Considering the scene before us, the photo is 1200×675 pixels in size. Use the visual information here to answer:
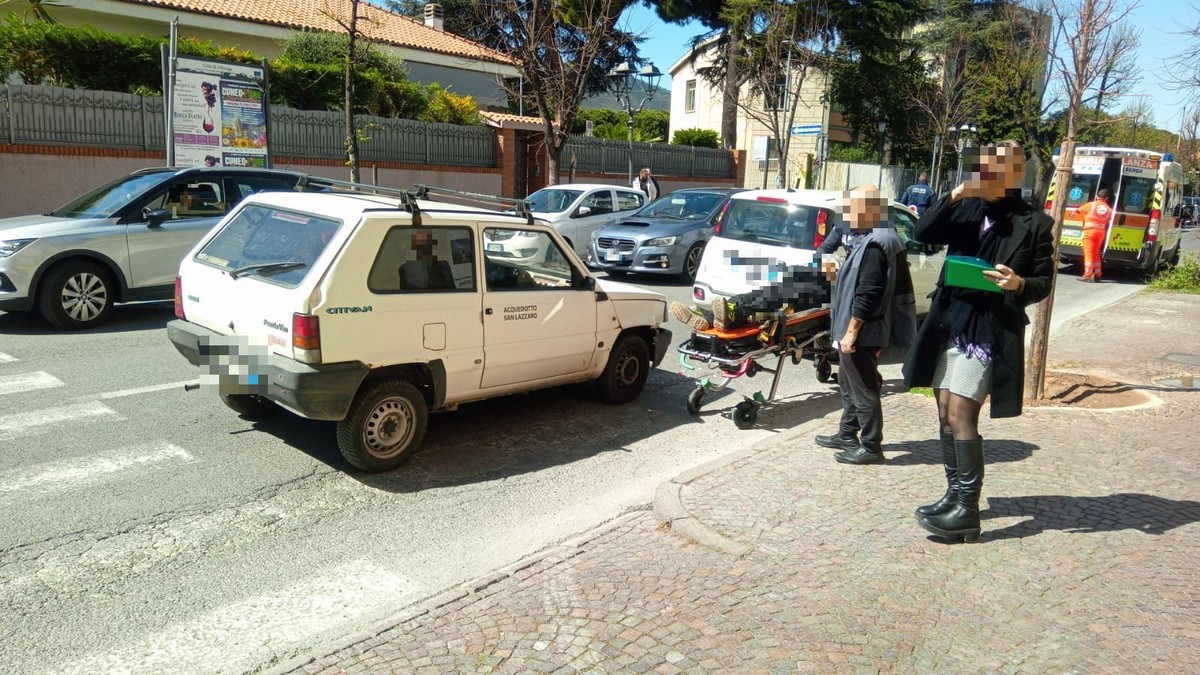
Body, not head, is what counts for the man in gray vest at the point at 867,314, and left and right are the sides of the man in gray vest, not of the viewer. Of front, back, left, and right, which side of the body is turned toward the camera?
left

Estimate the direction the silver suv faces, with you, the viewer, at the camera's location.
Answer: facing the viewer and to the left of the viewer

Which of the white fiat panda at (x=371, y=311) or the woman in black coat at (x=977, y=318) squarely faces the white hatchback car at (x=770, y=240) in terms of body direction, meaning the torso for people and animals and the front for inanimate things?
the white fiat panda

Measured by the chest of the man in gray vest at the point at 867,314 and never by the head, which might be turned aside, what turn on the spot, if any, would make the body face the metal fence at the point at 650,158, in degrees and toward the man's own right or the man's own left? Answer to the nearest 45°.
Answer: approximately 90° to the man's own right

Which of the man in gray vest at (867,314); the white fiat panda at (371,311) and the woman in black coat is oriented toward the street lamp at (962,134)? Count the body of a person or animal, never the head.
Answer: the white fiat panda

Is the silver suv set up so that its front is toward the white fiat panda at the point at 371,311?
no

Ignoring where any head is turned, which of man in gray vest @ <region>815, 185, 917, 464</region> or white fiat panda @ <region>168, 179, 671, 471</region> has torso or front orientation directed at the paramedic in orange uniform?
the white fiat panda

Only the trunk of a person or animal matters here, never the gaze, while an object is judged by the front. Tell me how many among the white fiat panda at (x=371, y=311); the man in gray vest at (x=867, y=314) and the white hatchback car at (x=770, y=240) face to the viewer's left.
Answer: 1

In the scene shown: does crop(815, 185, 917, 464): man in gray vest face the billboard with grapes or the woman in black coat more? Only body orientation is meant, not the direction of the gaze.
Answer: the billboard with grapes

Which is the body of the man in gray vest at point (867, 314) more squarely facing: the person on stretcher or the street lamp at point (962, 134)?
the person on stretcher

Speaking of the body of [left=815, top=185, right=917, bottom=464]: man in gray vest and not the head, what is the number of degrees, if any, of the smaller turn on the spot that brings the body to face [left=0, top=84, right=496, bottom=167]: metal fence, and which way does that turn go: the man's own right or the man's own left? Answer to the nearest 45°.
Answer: approximately 45° to the man's own right

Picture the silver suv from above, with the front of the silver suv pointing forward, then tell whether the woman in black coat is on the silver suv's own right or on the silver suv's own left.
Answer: on the silver suv's own left

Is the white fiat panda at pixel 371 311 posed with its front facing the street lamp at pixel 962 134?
yes

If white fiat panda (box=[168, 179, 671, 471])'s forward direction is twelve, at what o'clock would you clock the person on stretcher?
The person on stretcher is roughly at 1 o'clock from the white fiat panda.

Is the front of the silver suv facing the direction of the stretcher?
no

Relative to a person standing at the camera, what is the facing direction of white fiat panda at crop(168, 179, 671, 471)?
facing away from the viewer and to the right of the viewer

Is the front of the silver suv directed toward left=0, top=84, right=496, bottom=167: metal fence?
no
